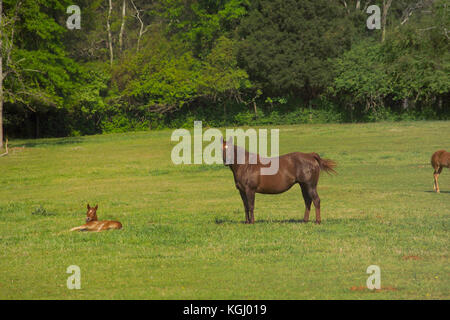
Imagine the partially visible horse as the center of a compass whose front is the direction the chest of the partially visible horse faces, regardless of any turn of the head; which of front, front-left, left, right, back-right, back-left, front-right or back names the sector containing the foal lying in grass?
back-right

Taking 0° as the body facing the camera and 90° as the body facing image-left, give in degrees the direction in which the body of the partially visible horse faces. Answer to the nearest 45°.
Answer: approximately 270°

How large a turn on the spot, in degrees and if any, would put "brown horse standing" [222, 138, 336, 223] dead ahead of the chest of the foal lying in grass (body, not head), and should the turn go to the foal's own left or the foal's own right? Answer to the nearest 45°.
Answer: approximately 180°

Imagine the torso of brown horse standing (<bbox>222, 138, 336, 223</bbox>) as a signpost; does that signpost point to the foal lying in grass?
yes

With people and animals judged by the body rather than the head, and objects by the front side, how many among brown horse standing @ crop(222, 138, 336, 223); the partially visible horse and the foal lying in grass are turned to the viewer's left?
2

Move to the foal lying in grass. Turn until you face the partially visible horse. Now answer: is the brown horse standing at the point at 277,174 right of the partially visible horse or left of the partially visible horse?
right

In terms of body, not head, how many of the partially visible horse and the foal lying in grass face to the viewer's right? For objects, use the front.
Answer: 1

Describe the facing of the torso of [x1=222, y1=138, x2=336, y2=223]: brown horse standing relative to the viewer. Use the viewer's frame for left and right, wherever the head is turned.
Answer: facing to the left of the viewer

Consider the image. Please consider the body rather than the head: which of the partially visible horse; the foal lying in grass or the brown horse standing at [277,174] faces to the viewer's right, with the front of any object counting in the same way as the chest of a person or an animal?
the partially visible horse

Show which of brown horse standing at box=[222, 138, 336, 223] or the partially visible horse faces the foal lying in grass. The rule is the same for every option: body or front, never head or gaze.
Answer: the brown horse standing

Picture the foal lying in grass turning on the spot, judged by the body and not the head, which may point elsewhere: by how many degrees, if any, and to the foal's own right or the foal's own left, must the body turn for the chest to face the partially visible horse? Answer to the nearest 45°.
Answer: approximately 135° to the foal's own right

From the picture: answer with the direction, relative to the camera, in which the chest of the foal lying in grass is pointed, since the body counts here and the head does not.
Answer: to the viewer's left
